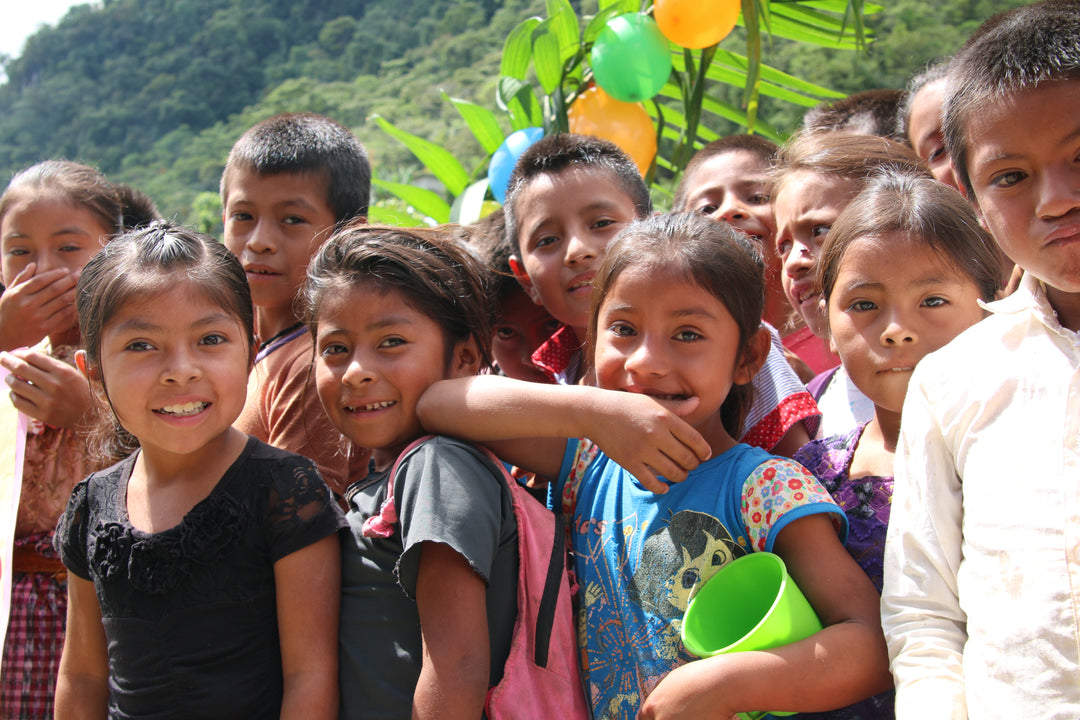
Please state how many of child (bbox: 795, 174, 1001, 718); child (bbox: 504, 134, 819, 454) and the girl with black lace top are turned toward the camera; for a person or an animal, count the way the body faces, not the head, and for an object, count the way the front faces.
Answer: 3

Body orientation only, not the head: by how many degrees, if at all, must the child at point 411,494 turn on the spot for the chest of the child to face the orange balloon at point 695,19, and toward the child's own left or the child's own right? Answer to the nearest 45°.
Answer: approximately 180°

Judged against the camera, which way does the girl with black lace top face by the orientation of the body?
toward the camera

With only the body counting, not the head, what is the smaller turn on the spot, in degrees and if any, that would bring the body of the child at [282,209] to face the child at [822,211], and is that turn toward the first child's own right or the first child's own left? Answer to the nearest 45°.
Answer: approximately 90° to the first child's own left

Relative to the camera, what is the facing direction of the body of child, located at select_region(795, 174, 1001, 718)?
toward the camera

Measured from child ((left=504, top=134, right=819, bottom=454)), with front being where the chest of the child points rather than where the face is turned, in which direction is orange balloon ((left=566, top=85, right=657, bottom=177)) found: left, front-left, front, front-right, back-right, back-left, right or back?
back
